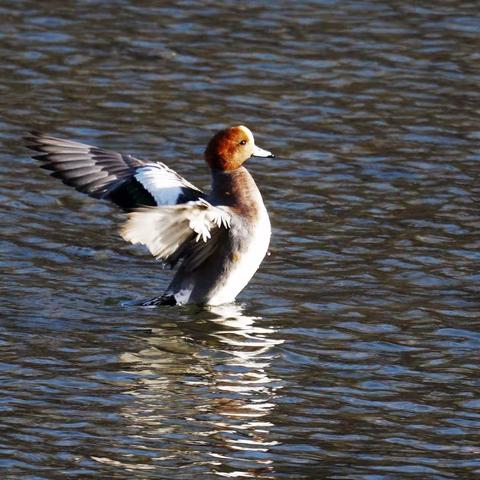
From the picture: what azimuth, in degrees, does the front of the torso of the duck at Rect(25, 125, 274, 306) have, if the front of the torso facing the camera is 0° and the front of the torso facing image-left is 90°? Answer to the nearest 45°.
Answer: approximately 270°
